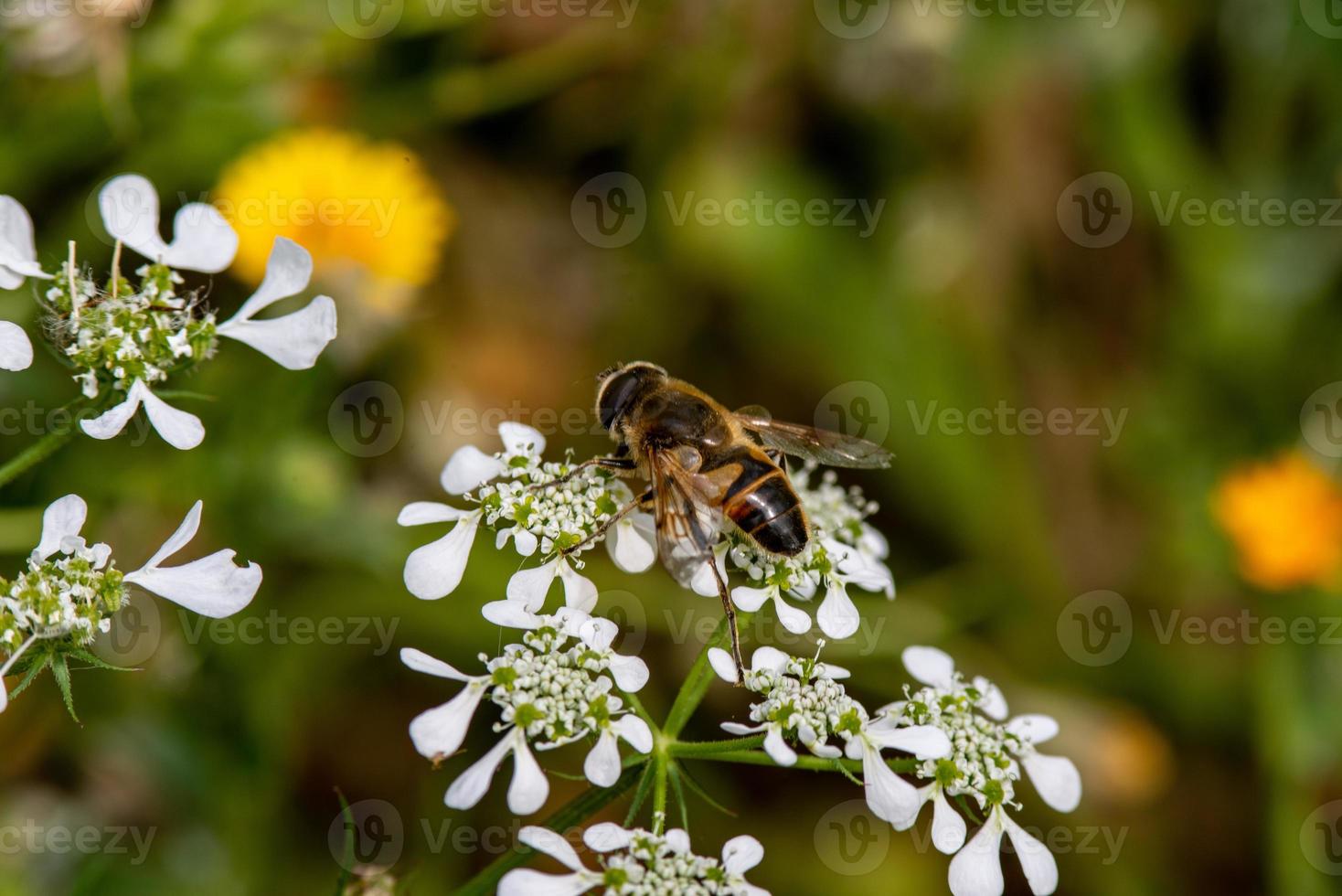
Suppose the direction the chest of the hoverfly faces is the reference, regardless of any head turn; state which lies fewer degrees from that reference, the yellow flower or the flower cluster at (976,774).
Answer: the yellow flower

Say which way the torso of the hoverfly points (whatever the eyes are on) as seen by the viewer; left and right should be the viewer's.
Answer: facing away from the viewer and to the left of the viewer

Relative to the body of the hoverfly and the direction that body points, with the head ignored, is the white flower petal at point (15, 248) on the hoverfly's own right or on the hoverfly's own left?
on the hoverfly's own left

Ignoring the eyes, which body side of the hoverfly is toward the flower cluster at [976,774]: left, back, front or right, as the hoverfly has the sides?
back

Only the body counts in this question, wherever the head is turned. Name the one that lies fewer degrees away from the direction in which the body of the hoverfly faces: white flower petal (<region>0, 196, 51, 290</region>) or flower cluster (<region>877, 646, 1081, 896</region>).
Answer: the white flower petal

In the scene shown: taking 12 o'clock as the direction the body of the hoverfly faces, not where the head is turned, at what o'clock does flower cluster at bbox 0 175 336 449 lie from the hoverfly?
The flower cluster is roughly at 10 o'clock from the hoverfly.

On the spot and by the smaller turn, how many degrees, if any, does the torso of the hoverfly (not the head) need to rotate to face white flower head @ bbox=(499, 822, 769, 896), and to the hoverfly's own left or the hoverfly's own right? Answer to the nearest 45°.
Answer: approximately 135° to the hoverfly's own left
